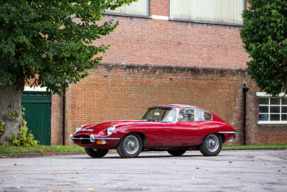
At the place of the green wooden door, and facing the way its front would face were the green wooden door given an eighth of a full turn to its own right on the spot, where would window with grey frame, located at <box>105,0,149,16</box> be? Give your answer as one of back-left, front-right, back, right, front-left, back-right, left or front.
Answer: back

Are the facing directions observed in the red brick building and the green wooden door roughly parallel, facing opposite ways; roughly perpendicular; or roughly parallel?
roughly parallel

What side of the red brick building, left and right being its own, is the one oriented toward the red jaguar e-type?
front

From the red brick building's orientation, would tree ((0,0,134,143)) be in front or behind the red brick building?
in front

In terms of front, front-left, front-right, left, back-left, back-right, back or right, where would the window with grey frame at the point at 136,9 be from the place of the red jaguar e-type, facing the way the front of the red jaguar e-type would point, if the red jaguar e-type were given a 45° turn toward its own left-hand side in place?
back

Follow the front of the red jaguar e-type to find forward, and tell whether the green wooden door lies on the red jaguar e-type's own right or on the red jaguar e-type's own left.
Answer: on the red jaguar e-type's own right

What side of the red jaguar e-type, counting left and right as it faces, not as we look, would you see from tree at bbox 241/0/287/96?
back

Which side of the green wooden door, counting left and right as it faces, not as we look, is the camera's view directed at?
front

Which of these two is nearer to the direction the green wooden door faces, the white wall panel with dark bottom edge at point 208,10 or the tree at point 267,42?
the tree

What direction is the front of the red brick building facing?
toward the camera

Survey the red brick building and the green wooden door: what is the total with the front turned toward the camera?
2

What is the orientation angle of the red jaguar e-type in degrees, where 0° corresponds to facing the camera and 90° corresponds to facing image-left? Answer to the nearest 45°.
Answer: approximately 45°
